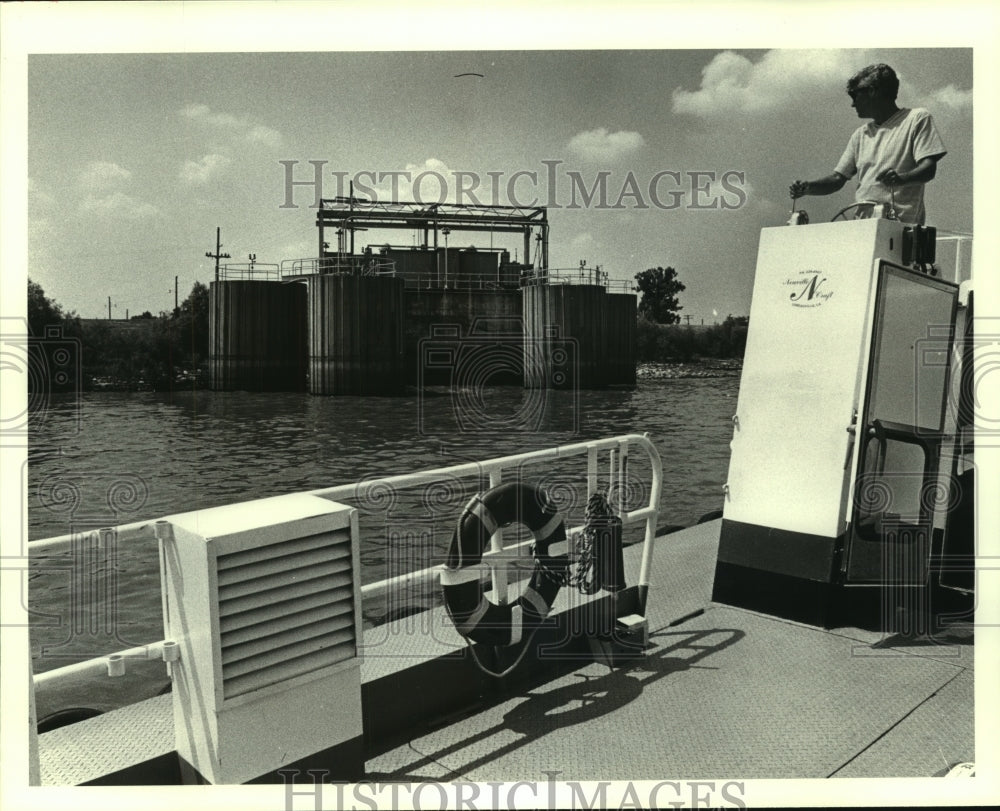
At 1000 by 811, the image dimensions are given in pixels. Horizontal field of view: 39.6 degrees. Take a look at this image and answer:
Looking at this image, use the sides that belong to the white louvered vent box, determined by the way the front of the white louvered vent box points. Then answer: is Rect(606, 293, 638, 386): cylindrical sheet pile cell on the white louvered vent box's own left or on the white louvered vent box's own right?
on the white louvered vent box's own left

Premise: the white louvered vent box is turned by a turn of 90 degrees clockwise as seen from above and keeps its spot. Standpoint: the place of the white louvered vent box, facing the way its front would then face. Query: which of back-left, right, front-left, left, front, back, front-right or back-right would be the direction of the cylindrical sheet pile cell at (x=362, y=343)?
back-right

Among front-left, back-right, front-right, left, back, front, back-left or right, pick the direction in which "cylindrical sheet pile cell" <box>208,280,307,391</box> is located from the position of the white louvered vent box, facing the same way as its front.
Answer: back-left

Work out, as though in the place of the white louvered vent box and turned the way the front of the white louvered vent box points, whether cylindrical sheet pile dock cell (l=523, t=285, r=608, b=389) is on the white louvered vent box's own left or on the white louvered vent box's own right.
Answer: on the white louvered vent box's own left

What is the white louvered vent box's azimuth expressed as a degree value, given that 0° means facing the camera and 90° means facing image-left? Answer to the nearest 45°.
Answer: approximately 315°

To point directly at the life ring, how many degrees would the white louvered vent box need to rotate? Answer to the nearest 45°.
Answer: approximately 90° to its left
